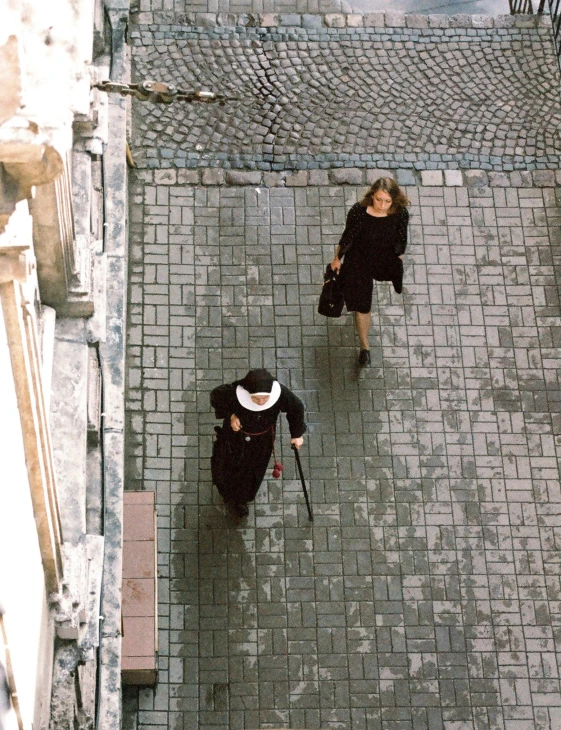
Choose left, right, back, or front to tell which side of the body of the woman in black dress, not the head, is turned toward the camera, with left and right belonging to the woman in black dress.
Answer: front

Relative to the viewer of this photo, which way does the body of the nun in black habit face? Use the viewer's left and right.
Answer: facing the viewer

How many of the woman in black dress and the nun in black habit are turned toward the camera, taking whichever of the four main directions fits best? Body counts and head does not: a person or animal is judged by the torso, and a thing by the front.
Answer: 2

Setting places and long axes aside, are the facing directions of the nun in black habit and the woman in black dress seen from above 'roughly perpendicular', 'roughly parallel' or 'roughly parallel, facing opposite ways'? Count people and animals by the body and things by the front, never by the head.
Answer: roughly parallel
